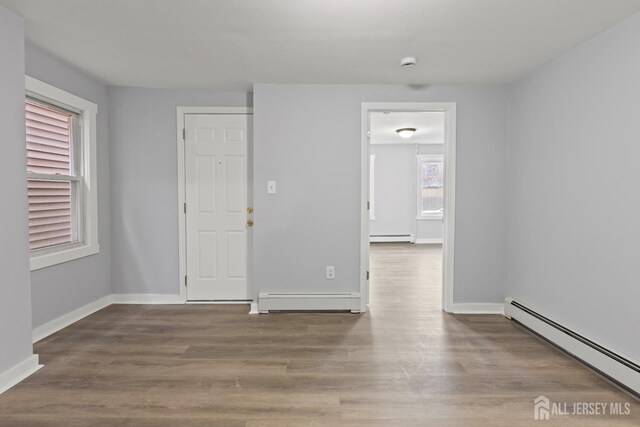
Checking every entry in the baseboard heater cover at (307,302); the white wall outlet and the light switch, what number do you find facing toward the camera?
3

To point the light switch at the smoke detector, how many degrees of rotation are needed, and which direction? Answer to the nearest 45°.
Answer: approximately 45° to its left

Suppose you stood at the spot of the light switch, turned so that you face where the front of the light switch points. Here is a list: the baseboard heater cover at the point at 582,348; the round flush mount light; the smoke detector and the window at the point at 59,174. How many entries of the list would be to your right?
1

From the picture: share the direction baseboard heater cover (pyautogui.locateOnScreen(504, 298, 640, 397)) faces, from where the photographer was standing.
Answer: facing the viewer and to the left of the viewer

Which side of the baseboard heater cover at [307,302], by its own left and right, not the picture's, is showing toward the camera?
front

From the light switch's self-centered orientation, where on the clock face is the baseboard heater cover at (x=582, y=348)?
The baseboard heater cover is roughly at 10 o'clock from the light switch.

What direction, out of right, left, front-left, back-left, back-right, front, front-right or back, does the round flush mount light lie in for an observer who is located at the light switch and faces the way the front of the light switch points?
back-left

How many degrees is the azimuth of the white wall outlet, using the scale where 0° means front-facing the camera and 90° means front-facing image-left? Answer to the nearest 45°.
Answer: approximately 0°

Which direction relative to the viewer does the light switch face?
toward the camera

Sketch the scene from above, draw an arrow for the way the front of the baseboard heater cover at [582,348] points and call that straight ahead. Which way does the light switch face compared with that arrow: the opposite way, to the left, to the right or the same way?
to the left
